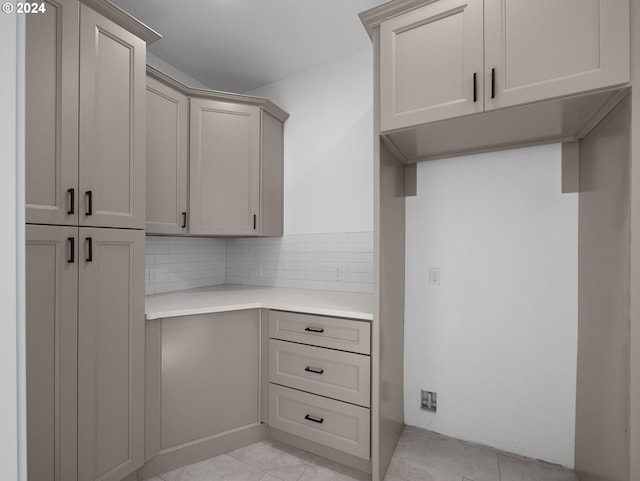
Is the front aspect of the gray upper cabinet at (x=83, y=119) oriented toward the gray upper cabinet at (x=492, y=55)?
yes

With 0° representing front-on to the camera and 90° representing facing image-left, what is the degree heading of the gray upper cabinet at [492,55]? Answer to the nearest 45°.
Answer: approximately 45°

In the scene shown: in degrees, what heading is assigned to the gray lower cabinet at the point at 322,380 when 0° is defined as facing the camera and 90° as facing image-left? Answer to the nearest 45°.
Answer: approximately 45°

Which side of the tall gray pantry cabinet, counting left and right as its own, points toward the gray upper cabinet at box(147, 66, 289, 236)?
left
